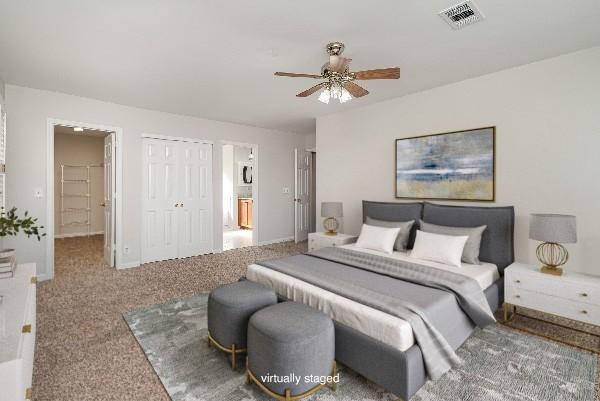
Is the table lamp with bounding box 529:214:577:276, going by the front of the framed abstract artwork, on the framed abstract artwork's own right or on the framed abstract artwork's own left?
on the framed abstract artwork's own left

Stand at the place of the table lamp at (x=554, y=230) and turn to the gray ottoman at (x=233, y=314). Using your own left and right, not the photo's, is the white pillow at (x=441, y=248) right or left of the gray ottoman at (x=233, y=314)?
right

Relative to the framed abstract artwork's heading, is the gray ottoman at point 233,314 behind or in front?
in front

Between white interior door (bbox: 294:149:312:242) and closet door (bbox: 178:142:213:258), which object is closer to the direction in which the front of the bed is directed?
the closet door

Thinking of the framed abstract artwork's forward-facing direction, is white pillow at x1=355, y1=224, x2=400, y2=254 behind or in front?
in front

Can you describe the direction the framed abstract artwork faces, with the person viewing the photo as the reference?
facing the viewer and to the left of the viewer

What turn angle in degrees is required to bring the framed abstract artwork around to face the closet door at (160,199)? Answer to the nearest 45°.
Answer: approximately 45° to its right

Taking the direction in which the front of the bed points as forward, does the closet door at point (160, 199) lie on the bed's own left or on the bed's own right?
on the bed's own right

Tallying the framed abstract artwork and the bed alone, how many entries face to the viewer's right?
0

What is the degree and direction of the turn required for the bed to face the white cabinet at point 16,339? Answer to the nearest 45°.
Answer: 0° — it already faces it

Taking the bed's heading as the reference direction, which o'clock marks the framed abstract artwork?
The framed abstract artwork is roughly at 5 o'clock from the bed.

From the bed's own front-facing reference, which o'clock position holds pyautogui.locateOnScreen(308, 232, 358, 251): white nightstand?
The white nightstand is roughly at 4 o'clock from the bed.

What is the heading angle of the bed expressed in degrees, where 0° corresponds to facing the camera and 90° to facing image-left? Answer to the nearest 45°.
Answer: approximately 45°
